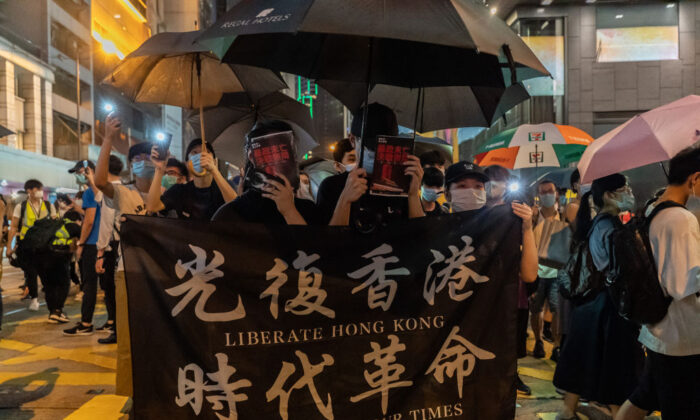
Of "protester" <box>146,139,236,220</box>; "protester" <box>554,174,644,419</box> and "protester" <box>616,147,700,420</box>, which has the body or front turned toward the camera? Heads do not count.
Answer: "protester" <box>146,139,236,220</box>

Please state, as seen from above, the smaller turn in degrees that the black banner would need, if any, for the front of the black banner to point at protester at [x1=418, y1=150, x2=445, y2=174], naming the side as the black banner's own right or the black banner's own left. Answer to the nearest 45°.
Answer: approximately 135° to the black banner's own left

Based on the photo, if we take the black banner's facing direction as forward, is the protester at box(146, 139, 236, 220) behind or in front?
behind

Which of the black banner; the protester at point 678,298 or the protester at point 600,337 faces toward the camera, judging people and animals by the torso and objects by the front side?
the black banner

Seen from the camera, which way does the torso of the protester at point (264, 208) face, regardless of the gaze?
toward the camera

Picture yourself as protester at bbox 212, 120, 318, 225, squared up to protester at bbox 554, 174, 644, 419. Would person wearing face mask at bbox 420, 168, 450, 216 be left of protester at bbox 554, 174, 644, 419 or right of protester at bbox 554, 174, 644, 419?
left
